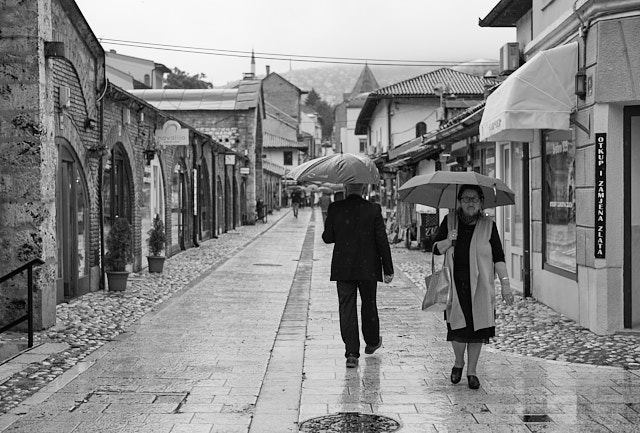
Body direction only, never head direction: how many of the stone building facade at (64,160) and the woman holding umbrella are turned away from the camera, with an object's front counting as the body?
0

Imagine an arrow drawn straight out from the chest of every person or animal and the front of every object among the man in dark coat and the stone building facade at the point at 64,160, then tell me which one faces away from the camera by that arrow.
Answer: the man in dark coat

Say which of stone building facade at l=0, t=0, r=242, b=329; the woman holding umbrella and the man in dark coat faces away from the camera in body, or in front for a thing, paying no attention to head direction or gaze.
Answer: the man in dark coat

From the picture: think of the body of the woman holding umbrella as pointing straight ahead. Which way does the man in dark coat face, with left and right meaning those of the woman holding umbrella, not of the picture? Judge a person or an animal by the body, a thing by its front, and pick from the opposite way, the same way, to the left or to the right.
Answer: the opposite way

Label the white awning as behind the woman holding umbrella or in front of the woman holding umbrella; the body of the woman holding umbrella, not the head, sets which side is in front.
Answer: behind

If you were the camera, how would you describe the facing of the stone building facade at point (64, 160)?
facing the viewer and to the right of the viewer

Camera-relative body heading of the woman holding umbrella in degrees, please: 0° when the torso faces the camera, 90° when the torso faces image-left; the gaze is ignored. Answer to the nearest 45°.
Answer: approximately 0°

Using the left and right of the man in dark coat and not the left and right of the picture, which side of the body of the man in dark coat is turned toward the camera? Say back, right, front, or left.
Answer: back

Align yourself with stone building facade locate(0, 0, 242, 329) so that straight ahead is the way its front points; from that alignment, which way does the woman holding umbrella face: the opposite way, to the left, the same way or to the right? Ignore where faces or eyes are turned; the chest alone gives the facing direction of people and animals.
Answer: to the right
